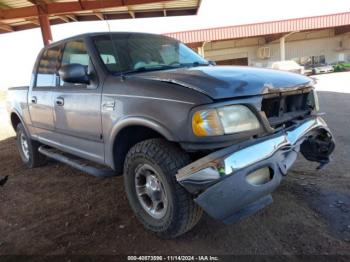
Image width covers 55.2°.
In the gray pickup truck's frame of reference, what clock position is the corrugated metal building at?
The corrugated metal building is roughly at 8 o'clock from the gray pickup truck.

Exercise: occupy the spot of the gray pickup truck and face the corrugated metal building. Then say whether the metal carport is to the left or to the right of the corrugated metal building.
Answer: left

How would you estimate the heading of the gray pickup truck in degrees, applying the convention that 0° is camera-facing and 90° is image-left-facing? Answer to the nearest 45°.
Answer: approximately 315°

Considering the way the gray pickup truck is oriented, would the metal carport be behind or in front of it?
behind
